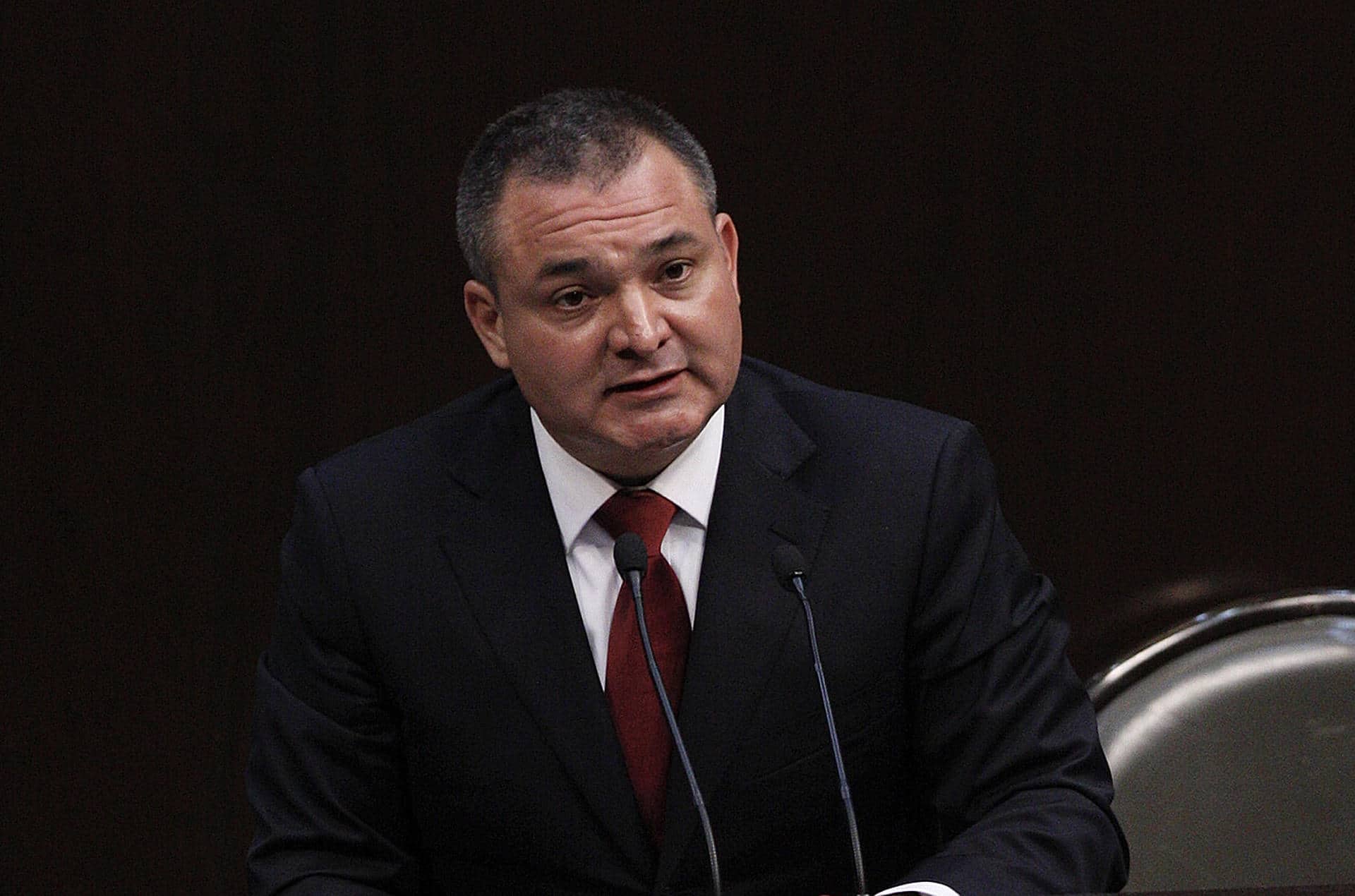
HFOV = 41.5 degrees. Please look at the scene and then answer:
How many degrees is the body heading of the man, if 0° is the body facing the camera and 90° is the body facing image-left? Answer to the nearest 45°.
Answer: approximately 0°
